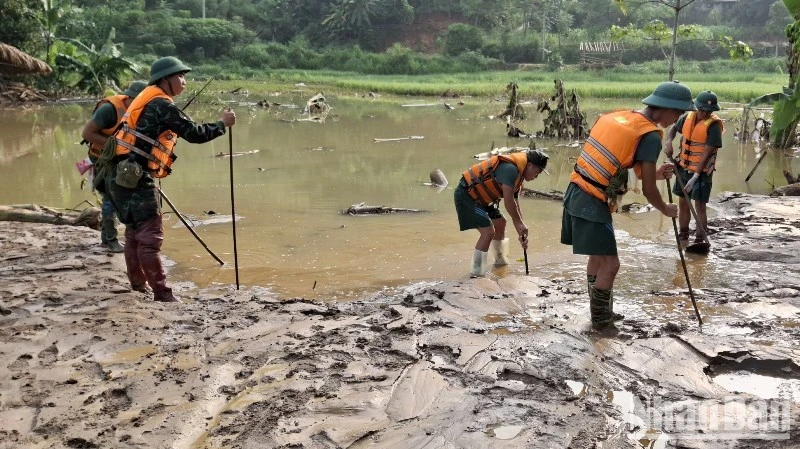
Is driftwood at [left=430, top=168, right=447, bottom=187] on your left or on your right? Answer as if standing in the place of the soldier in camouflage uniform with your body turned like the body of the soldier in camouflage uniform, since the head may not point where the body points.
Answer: on your left

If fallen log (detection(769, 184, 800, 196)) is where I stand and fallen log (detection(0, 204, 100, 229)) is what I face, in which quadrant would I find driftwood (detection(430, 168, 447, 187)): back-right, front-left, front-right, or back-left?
front-right

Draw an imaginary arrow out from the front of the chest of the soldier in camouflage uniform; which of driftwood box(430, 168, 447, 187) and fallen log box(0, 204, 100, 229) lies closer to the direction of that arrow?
the driftwood

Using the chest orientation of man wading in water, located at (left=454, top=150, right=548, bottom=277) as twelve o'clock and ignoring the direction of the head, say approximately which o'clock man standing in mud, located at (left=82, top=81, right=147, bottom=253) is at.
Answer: The man standing in mud is roughly at 6 o'clock from the man wading in water.

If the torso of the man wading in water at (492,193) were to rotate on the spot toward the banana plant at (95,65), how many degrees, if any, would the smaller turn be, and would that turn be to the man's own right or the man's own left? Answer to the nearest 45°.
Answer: approximately 135° to the man's own left

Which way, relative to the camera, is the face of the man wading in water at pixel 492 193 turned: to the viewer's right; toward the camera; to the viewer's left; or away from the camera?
to the viewer's right

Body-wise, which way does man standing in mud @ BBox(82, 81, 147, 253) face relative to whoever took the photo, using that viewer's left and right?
facing to the right of the viewer

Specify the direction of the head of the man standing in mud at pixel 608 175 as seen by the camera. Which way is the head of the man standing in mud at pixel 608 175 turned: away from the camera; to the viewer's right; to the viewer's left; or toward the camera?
to the viewer's right

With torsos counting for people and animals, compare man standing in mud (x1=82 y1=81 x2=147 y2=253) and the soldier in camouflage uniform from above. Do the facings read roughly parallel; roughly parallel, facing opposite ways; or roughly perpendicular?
roughly parallel

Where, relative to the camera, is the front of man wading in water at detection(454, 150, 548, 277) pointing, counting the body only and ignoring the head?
to the viewer's right

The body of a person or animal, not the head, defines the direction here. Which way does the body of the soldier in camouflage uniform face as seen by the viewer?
to the viewer's right

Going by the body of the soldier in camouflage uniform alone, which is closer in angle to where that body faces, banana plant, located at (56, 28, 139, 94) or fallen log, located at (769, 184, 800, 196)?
the fallen log

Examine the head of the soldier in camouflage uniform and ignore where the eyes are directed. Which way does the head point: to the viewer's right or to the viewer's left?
to the viewer's right

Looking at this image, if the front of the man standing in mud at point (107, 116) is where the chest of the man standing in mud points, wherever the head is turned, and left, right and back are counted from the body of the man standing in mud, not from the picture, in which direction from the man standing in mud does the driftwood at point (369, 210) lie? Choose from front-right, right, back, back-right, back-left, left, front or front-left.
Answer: front-left

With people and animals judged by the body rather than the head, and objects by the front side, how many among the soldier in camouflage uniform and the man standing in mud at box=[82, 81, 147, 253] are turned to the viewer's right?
2
